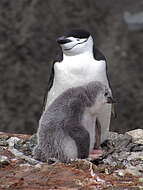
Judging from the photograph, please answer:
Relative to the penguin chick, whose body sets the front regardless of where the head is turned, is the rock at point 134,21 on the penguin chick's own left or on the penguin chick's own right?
on the penguin chick's own left

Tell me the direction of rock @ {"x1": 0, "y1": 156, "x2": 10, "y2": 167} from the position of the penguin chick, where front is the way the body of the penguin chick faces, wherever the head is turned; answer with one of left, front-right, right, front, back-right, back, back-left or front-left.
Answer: back

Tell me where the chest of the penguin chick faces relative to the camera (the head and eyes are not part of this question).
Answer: to the viewer's right
